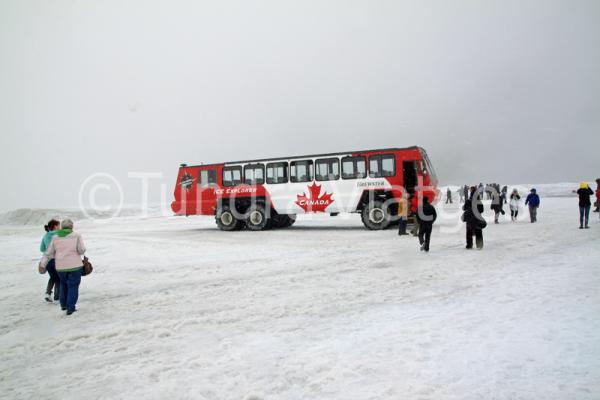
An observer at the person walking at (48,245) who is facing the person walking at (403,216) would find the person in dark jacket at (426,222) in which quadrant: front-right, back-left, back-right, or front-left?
front-right

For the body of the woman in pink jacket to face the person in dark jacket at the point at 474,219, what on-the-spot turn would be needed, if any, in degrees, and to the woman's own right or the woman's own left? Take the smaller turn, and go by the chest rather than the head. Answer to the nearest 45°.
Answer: approximately 90° to the woman's own right

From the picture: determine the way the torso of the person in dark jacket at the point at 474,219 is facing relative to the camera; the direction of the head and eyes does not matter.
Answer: away from the camera

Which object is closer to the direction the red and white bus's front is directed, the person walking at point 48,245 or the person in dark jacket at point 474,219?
the person in dark jacket

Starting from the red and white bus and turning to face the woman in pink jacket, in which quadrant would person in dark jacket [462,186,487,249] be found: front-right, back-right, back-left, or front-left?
front-left

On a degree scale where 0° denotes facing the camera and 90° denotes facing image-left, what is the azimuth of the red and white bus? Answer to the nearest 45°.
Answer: approximately 270°

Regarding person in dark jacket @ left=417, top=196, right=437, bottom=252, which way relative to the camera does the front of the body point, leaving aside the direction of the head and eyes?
away from the camera

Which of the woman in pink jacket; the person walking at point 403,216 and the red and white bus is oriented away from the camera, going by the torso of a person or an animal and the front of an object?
the woman in pink jacket

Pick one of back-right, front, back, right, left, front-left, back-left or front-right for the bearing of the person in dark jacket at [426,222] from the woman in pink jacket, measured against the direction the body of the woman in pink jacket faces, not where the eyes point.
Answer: right

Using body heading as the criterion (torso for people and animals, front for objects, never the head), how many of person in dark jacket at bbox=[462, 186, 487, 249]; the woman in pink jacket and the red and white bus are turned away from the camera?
2

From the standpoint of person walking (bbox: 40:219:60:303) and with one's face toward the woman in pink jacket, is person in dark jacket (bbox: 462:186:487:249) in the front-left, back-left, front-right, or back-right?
front-left

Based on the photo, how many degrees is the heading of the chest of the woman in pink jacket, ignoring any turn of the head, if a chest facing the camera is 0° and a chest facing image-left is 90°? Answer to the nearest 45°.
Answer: approximately 180°
